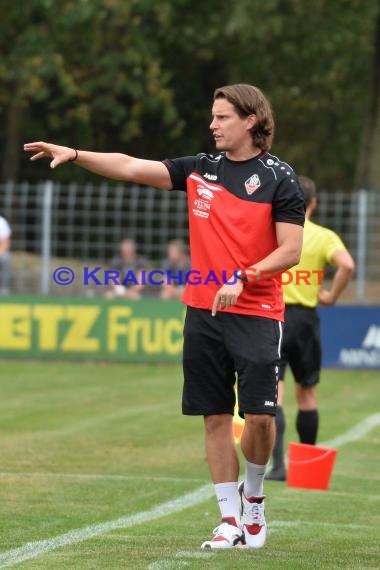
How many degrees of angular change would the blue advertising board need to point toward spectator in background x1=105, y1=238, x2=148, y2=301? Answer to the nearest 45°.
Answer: approximately 90° to its right

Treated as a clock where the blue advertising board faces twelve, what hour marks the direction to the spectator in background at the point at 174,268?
The spectator in background is roughly at 3 o'clock from the blue advertising board.

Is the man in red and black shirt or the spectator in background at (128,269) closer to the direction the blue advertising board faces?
the man in red and black shirt

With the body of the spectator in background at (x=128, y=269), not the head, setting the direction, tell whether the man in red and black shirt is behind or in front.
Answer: in front

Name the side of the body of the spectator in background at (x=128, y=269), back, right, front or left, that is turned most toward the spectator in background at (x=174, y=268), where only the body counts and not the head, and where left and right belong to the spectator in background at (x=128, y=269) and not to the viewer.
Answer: left

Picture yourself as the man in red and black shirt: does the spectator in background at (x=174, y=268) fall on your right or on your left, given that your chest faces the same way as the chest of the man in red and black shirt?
on your right

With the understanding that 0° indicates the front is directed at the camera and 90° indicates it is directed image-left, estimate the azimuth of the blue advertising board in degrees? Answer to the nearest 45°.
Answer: approximately 0°

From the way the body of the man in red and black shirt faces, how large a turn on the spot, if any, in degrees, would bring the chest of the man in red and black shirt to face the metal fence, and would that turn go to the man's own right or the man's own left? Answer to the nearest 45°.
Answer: approximately 135° to the man's own right

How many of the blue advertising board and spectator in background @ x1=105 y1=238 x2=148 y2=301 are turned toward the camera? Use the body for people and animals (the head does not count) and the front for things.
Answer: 2

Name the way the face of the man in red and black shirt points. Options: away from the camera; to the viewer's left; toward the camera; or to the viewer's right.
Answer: to the viewer's left

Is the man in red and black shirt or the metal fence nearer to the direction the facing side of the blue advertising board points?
the man in red and black shirt
